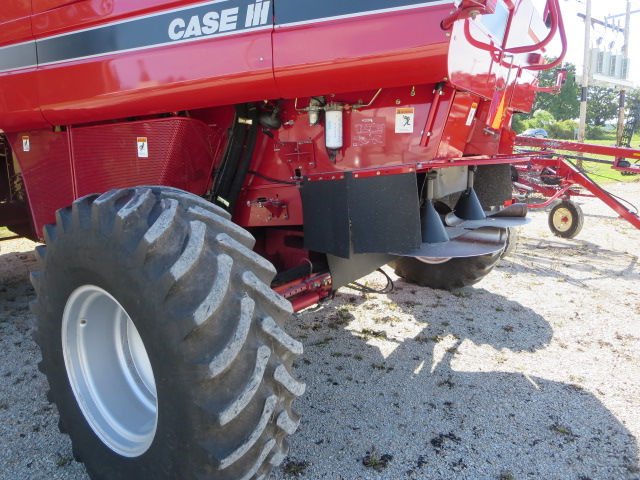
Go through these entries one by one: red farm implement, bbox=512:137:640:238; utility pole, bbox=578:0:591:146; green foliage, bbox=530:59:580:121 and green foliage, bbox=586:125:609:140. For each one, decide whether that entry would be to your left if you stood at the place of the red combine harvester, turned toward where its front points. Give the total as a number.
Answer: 0

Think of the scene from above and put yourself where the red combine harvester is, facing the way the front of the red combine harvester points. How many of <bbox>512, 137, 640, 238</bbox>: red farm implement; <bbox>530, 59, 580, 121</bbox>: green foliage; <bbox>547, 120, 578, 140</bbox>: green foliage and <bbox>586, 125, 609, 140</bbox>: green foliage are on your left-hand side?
0

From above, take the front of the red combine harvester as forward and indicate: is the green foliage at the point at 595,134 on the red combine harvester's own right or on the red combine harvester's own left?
on the red combine harvester's own right

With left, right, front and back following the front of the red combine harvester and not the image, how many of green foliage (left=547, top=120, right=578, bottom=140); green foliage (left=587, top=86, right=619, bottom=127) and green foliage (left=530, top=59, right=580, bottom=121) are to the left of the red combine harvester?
0

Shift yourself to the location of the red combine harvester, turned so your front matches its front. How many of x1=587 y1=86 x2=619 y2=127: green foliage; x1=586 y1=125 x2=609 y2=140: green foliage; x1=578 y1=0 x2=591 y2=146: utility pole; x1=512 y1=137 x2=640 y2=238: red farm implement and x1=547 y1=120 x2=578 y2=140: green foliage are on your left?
0

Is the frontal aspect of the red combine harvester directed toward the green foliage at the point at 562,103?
no

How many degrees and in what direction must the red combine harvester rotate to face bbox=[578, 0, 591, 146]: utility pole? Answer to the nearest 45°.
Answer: approximately 90° to its right

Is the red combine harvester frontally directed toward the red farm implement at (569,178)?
no

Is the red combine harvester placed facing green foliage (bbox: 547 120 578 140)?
no
